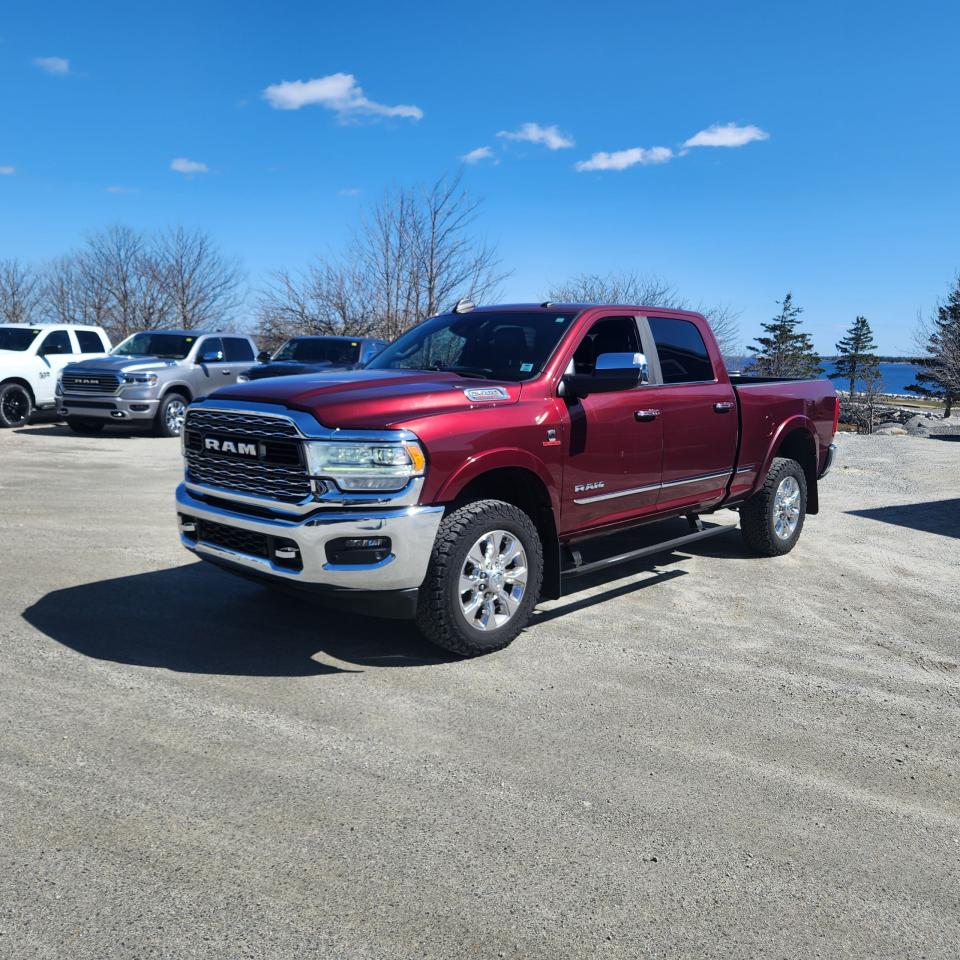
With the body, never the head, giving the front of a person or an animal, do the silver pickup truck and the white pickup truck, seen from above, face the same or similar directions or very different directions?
same or similar directions

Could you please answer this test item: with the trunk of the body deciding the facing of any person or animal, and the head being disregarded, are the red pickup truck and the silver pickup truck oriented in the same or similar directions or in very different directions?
same or similar directions

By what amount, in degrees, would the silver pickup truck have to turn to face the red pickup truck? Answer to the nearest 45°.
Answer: approximately 45° to its left

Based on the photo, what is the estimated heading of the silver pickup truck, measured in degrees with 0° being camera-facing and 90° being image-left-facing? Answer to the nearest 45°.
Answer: approximately 45°

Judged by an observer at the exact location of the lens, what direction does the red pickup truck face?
facing the viewer and to the left of the viewer

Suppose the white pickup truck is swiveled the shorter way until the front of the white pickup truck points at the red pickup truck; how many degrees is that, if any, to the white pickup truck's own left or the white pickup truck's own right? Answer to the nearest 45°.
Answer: approximately 45° to the white pickup truck's own left

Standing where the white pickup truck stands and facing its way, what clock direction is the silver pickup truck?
The silver pickup truck is roughly at 9 o'clock from the white pickup truck.

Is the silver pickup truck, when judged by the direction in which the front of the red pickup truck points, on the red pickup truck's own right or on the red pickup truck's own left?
on the red pickup truck's own right

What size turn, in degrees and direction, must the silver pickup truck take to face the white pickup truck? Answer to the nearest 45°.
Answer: approximately 90° to its right

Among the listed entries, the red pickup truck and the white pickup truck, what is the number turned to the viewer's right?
0

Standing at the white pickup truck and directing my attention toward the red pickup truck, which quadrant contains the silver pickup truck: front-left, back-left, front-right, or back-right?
front-left
